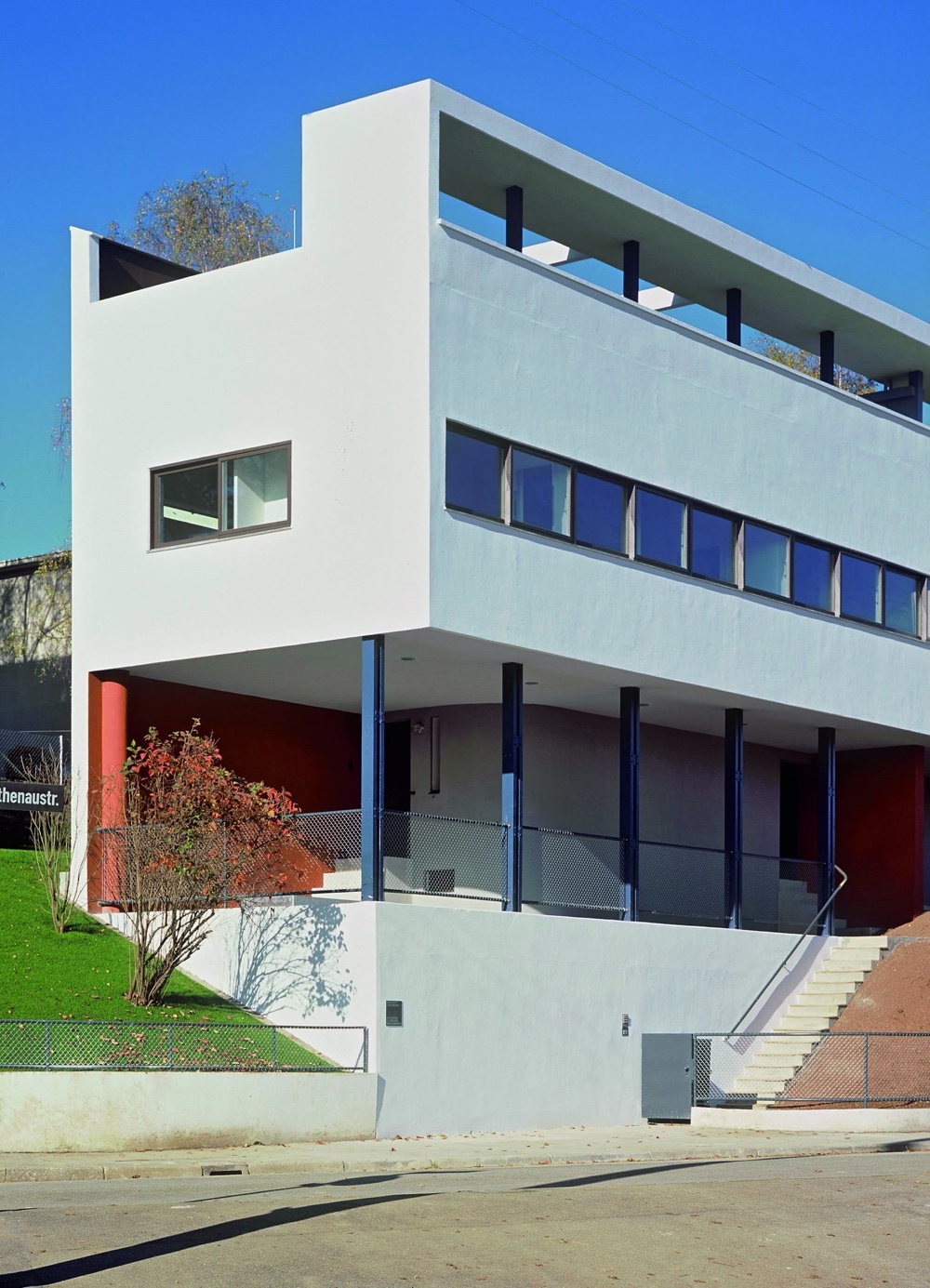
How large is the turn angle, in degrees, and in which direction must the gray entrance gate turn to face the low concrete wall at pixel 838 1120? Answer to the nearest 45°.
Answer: approximately 45° to its left

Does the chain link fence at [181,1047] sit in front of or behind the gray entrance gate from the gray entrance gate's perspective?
in front

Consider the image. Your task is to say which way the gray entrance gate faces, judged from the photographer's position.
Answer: facing the viewer

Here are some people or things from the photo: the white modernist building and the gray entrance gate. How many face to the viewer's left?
0
